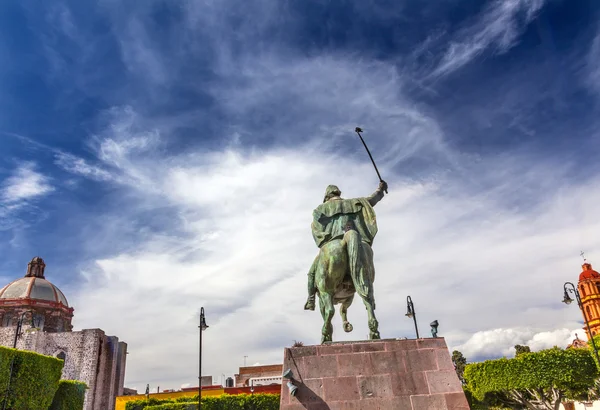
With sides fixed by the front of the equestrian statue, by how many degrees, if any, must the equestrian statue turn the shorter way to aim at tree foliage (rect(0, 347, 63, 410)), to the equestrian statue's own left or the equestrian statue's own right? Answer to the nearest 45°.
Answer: approximately 45° to the equestrian statue's own left

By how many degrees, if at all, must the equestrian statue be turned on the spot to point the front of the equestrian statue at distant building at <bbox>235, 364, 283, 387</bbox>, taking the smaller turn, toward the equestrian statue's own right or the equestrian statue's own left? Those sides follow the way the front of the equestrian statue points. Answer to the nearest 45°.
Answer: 0° — it already faces it

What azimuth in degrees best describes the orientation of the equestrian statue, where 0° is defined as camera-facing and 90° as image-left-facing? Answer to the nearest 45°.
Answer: approximately 180°

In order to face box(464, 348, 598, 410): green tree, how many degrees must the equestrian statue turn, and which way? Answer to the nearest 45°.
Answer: approximately 45° to its right

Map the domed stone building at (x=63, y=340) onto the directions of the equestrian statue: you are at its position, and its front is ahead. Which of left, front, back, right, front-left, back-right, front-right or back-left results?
front-left
